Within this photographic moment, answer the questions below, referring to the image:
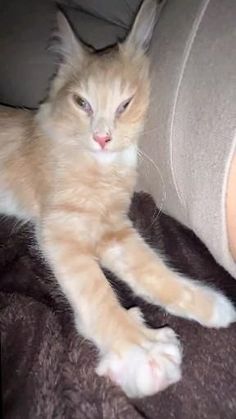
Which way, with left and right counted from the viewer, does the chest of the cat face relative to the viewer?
facing the viewer and to the right of the viewer

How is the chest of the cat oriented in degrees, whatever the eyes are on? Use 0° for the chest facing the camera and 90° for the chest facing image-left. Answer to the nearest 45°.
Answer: approximately 315°
